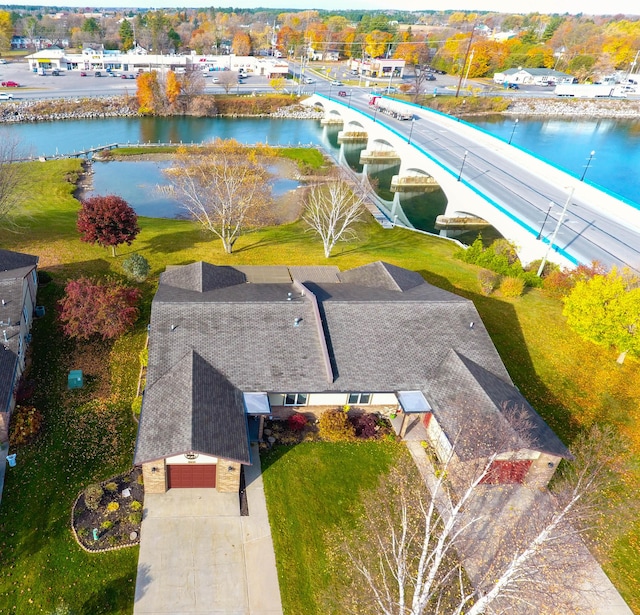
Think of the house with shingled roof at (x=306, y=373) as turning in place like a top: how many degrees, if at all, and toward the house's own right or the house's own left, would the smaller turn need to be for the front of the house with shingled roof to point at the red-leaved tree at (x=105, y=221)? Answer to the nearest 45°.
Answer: approximately 135° to the house's own right

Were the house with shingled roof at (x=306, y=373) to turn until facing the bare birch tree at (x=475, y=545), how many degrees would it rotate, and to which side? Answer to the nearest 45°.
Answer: approximately 45° to its left

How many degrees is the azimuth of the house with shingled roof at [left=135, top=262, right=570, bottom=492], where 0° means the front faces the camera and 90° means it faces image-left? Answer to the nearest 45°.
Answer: approximately 0°

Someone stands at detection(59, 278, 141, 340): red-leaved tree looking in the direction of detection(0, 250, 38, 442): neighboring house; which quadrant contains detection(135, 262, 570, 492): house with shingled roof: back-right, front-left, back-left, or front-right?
back-left

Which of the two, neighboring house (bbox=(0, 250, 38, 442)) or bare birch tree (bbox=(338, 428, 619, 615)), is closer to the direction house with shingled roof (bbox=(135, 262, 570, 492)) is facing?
the bare birch tree

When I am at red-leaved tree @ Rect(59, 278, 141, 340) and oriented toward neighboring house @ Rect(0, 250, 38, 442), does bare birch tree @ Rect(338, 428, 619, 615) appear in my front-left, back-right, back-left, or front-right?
back-left

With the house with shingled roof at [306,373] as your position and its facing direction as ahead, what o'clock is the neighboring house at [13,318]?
The neighboring house is roughly at 3 o'clock from the house with shingled roof.

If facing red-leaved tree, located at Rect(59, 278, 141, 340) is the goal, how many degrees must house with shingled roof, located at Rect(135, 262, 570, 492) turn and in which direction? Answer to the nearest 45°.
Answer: approximately 90° to its right
